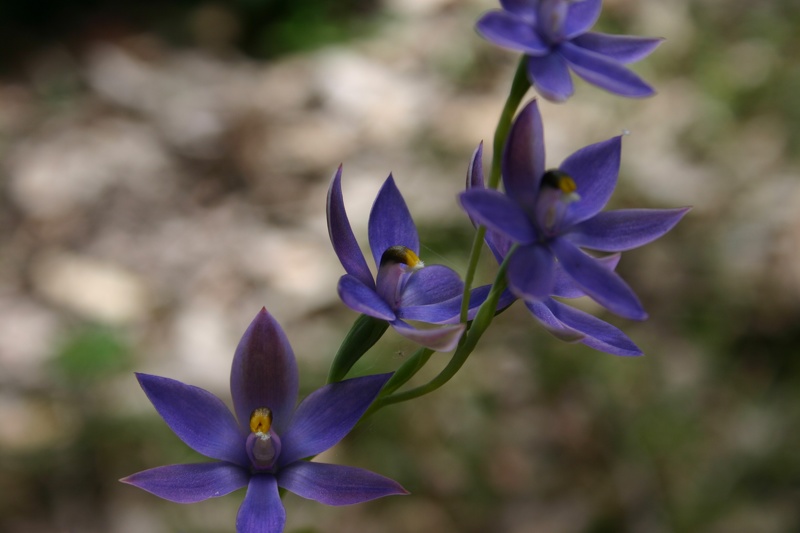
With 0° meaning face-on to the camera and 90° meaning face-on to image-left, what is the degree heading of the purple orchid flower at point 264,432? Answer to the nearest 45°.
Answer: approximately 0°

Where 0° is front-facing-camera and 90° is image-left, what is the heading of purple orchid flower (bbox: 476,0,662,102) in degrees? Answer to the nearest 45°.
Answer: approximately 0°

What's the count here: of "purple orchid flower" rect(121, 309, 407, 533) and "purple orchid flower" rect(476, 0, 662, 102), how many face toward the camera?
2

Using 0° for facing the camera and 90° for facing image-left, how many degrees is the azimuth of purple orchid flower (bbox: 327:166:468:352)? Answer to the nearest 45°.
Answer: approximately 315°
